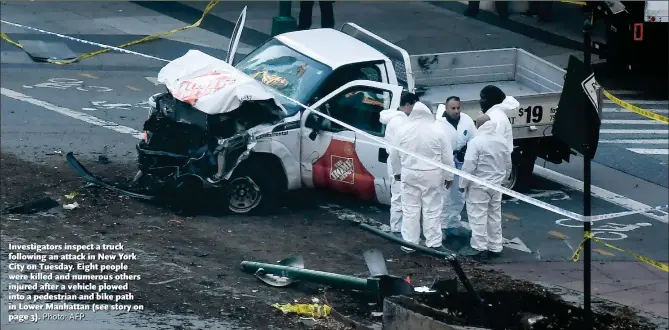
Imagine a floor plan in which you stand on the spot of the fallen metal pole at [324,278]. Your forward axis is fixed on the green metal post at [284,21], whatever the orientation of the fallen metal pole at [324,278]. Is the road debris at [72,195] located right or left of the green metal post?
left

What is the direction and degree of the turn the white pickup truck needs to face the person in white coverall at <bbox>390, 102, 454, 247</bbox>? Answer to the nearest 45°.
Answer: approximately 90° to its left

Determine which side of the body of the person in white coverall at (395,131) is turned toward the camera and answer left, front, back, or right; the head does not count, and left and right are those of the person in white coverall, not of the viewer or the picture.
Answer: right

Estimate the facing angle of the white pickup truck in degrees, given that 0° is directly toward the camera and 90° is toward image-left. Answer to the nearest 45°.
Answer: approximately 45°

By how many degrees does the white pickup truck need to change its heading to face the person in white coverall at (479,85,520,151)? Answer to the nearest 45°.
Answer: approximately 90° to its left

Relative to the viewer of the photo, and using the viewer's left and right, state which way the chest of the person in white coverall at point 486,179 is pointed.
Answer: facing away from the viewer and to the left of the viewer

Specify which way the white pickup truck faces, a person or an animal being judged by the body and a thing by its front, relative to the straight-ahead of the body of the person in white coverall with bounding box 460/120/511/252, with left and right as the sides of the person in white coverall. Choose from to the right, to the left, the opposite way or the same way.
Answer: to the left

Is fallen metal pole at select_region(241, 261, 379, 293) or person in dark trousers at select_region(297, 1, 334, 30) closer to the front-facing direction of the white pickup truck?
the fallen metal pole

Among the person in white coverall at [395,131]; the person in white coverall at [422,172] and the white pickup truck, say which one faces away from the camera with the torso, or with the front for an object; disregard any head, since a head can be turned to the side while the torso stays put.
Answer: the person in white coverall at [422,172]

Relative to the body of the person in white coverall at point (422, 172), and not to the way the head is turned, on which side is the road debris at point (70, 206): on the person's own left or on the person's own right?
on the person's own left

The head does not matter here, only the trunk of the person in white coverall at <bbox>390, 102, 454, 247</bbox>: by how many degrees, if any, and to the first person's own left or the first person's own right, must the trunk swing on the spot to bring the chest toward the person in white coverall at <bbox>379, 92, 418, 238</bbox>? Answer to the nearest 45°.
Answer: approximately 45° to the first person's own left

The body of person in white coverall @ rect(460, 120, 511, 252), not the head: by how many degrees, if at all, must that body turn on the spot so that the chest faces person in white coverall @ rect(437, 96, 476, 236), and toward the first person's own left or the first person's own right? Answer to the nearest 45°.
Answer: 0° — they already face them

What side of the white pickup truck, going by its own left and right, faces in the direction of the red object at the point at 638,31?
back
